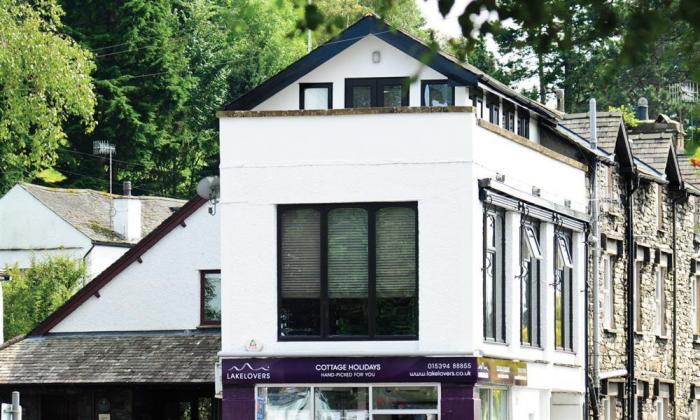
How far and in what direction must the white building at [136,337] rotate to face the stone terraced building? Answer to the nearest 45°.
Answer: approximately 135° to its left

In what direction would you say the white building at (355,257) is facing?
toward the camera

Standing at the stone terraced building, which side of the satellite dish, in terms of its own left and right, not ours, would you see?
back

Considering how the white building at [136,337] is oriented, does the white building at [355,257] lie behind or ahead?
ahead

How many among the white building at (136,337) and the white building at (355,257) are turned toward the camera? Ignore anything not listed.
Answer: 2

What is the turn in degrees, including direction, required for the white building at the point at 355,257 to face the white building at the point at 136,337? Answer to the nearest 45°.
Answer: approximately 135° to its right

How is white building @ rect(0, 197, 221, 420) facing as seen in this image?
toward the camera

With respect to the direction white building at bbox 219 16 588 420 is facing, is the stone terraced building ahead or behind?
behind

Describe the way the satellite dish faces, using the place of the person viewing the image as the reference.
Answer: facing the viewer and to the left of the viewer

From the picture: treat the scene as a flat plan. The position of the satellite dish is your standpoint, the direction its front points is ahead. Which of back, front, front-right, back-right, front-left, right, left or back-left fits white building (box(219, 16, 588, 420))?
left
